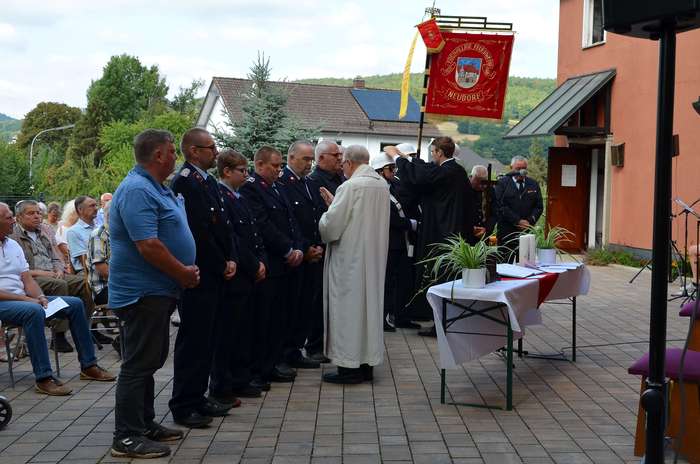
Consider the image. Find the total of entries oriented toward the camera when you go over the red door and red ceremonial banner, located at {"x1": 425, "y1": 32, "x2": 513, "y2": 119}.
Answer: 2

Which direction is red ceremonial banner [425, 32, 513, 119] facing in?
toward the camera

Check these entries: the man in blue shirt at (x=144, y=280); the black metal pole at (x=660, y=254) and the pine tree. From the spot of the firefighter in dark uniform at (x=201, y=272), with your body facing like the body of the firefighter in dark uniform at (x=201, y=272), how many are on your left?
1

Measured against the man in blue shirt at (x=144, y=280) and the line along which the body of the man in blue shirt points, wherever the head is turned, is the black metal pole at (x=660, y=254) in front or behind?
in front

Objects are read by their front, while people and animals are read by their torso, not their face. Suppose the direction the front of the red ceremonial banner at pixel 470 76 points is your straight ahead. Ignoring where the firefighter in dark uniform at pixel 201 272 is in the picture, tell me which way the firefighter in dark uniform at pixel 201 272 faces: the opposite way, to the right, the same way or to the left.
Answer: to the left

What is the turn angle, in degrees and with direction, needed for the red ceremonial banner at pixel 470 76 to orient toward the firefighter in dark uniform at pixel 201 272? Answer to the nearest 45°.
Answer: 0° — it already faces them

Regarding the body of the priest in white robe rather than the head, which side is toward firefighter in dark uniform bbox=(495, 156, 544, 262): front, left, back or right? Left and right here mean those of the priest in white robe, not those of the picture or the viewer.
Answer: right

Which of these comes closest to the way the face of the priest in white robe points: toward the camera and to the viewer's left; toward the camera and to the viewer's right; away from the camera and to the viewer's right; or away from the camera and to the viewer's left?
away from the camera and to the viewer's left

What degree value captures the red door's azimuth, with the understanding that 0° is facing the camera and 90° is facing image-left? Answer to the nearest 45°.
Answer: approximately 0°

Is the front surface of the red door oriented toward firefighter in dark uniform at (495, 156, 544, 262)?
yes

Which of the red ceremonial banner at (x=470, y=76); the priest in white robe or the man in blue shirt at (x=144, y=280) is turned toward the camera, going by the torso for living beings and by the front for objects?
the red ceremonial banner

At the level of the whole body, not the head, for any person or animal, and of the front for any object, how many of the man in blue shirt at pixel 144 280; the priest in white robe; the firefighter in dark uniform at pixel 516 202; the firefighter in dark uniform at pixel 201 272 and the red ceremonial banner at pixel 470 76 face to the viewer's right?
2

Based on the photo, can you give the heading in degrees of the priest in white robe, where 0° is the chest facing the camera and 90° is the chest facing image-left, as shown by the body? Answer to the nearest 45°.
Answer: approximately 135°

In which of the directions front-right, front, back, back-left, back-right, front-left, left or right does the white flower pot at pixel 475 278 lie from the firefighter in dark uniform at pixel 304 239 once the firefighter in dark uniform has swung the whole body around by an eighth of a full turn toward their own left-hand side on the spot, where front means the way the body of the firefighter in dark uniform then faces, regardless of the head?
front-right

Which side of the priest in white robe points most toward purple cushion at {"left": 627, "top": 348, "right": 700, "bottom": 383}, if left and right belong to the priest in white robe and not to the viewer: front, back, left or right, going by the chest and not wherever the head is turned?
back

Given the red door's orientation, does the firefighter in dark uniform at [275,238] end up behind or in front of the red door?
in front
